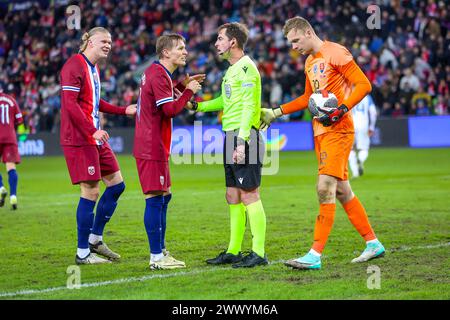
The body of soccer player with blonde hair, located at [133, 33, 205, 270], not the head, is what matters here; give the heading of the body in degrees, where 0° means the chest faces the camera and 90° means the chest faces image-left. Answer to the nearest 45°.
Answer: approximately 270°

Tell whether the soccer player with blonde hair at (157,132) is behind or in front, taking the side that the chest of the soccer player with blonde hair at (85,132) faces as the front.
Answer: in front

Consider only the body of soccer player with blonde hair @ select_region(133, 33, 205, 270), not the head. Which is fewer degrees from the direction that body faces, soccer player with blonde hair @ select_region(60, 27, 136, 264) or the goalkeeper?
the goalkeeper

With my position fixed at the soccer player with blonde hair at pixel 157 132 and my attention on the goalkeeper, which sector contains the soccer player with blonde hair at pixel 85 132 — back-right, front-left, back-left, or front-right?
back-left

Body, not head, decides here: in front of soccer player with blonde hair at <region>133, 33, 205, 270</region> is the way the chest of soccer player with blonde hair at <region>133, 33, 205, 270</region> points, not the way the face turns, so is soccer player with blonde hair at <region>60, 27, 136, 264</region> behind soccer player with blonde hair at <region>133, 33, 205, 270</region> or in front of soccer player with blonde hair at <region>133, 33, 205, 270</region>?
behind

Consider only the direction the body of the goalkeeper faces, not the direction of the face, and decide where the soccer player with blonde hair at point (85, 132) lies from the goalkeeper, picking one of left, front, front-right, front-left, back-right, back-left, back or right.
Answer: front-right

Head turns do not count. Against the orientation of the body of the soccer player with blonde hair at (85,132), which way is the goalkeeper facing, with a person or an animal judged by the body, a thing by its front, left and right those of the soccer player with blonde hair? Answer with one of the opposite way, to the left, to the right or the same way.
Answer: to the right

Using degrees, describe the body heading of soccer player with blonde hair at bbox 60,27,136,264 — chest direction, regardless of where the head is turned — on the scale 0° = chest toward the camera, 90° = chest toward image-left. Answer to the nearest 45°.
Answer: approximately 315°

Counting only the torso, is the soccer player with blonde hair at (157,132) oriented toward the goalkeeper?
yes

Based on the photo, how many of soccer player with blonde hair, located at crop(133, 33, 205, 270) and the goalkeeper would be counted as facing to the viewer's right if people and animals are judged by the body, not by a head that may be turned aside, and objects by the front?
1

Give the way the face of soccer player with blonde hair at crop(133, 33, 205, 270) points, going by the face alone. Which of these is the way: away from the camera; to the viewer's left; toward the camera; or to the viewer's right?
to the viewer's right

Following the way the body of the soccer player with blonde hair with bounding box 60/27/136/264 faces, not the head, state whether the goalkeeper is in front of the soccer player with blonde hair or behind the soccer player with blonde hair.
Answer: in front
